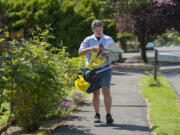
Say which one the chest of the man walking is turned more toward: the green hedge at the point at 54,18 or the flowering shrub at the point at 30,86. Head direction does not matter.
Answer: the flowering shrub

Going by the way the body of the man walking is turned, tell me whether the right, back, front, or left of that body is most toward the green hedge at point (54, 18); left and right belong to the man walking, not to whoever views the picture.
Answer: back

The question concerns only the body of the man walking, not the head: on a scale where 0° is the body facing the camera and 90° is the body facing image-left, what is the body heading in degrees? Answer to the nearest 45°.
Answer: approximately 0°

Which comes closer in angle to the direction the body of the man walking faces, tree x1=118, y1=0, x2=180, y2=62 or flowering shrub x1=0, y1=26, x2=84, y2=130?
the flowering shrub

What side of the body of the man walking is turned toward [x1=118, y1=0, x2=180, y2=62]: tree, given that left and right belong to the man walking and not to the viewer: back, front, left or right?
back
